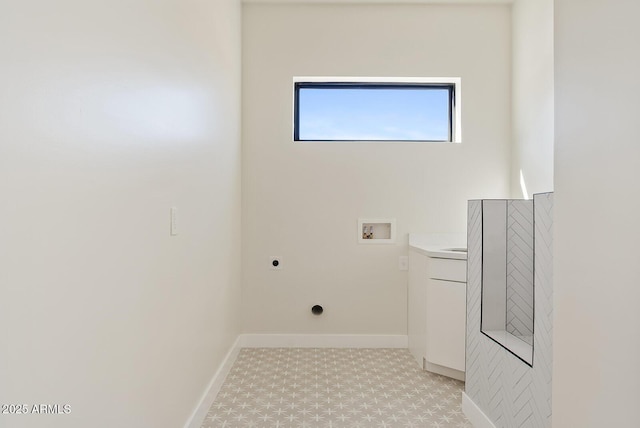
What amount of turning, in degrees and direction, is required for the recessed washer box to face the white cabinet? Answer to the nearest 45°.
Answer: approximately 45° to its left

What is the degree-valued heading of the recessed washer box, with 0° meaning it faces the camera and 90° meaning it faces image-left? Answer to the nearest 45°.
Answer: approximately 0°
